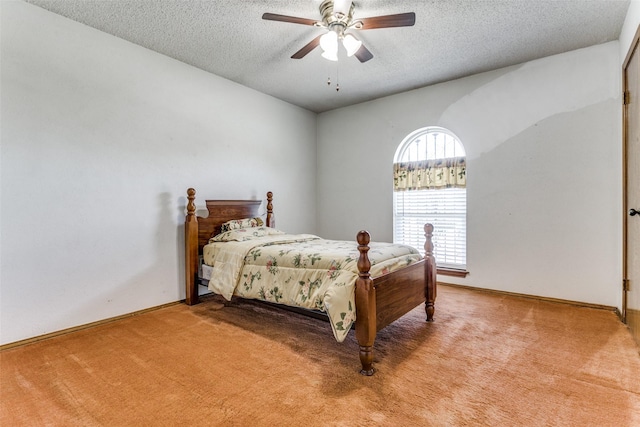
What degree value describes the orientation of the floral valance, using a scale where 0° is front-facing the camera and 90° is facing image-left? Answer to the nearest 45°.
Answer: approximately 0°

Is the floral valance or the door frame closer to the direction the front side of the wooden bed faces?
the door frame

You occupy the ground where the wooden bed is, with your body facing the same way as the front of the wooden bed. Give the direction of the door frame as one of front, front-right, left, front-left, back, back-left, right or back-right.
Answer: front-left

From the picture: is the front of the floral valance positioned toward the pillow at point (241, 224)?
no

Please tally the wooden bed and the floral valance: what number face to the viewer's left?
0

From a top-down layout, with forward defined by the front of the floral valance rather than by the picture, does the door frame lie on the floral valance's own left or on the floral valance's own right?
on the floral valance's own left

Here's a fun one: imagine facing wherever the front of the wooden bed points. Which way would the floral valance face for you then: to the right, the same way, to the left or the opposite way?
to the right

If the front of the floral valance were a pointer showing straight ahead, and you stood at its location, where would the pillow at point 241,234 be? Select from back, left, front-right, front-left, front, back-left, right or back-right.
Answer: front-right

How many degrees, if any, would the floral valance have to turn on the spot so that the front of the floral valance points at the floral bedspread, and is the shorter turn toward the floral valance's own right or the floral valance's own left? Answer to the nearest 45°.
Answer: approximately 45° to the floral valance's own right

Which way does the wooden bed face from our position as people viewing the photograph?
facing the viewer and to the right of the viewer
